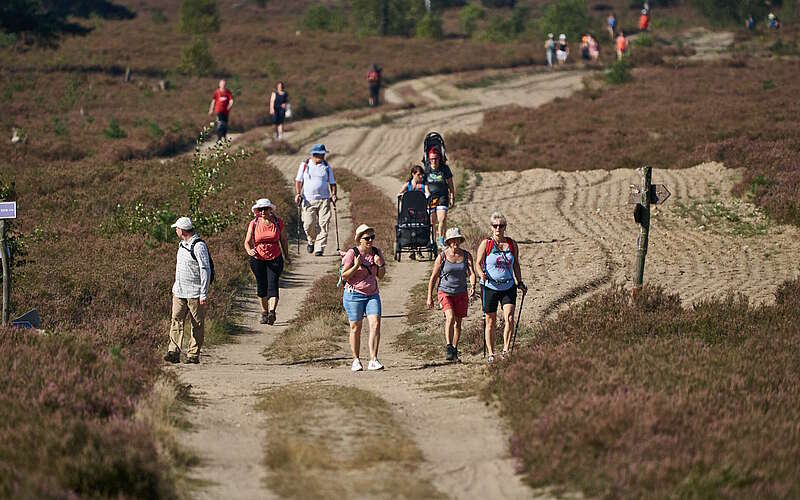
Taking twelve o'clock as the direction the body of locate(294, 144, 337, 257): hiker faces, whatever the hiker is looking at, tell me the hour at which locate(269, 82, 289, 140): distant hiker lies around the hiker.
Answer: The distant hiker is roughly at 6 o'clock from the hiker.

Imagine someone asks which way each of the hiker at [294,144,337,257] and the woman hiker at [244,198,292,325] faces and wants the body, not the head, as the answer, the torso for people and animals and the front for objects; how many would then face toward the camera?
2

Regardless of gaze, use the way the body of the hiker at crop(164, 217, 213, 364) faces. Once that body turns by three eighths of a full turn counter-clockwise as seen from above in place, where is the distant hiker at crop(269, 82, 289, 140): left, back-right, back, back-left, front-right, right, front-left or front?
left

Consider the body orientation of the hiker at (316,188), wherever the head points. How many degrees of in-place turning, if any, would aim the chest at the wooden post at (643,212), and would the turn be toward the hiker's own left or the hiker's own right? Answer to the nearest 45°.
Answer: approximately 45° to the hiker's own left

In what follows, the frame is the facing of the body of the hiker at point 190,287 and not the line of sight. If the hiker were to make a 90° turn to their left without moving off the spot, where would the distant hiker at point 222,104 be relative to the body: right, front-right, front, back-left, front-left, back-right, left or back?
back-left

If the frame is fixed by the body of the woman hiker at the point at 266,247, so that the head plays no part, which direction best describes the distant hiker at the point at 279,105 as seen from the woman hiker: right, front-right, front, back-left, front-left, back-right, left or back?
back

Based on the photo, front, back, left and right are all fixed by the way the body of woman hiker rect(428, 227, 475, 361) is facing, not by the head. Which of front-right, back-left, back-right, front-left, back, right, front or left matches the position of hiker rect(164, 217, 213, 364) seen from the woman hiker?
right

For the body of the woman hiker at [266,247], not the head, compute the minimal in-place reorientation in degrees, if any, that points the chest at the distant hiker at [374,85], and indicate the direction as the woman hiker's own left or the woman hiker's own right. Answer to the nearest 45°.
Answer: approximately 180°

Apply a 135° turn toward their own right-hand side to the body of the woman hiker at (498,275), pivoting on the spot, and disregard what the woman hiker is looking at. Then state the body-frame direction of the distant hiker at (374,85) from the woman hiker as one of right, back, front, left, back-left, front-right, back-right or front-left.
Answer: front-right

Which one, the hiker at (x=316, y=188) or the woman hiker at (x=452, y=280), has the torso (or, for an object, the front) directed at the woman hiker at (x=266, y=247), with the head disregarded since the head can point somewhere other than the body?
the hiker

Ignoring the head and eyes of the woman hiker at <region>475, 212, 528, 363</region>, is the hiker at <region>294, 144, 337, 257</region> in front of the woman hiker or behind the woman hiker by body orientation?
behind

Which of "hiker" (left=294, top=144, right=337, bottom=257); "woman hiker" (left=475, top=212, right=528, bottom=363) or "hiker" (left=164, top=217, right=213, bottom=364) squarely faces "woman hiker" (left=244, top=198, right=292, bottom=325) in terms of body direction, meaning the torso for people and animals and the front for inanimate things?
"hiker" (left=294, top=144, right=337, bottom=257)

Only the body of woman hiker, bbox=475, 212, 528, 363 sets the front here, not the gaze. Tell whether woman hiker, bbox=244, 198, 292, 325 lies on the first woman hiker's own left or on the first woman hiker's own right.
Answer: on the first woman hiker's own right

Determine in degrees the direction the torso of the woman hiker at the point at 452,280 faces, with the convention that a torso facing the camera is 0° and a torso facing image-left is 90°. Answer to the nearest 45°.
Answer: approximately 0°

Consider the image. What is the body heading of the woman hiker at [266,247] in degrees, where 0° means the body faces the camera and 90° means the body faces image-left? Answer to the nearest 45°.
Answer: approximately 0°

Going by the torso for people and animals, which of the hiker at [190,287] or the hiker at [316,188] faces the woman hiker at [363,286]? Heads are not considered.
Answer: the hiker at [316,188]
